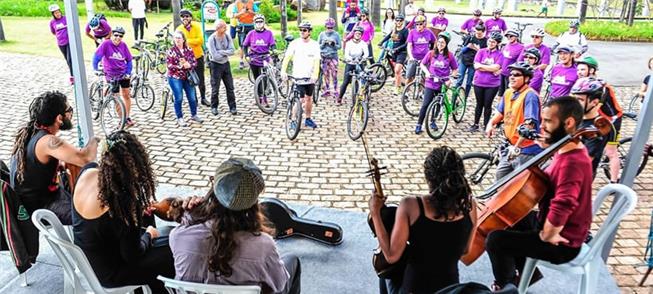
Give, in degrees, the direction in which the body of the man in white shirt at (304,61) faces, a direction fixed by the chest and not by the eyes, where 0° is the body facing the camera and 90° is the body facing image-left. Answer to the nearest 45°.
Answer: approximately 0°

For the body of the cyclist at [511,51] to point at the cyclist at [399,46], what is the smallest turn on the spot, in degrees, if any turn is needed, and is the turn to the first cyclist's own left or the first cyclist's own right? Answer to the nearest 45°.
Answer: approximately 90° to the first cyclist's own right

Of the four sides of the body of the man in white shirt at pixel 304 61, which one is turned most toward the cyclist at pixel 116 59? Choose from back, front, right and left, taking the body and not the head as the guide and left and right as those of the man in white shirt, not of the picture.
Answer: right

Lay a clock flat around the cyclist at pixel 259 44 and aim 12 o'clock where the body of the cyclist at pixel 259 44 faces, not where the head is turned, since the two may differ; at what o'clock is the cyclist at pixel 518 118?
the cyclist at pixel 518 118 is roughly at 11 o'clock from the cyclist at pixel 259 44.

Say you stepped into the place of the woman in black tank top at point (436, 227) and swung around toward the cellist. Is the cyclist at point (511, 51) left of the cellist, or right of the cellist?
left

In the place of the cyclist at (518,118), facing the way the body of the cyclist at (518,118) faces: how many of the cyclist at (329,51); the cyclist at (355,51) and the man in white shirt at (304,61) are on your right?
3

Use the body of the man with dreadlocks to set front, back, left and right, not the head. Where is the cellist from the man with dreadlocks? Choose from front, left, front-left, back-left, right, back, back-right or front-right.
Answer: front-right

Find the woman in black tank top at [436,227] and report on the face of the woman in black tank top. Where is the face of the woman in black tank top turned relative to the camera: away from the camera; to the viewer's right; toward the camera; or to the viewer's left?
away from the camera

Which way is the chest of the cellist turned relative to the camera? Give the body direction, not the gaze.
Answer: to the viewer's left

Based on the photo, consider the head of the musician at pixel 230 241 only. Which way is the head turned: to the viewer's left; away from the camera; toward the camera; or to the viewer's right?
away from the camera

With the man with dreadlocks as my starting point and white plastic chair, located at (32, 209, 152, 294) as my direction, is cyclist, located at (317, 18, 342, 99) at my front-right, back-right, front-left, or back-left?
back-left

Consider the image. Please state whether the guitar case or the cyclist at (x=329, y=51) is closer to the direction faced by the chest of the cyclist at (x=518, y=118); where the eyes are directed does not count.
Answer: the guitar case

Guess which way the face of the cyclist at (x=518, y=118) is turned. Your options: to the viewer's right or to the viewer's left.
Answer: to the viewer's left

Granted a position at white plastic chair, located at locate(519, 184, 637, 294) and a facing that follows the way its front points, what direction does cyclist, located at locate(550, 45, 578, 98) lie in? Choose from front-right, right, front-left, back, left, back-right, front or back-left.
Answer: right

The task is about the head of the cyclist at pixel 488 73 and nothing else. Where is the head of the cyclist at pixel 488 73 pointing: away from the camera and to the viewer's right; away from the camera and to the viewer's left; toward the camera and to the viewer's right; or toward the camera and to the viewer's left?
toward the camera and to the viewer's left

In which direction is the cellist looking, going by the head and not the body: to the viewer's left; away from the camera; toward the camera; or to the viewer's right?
to the viewer's left
